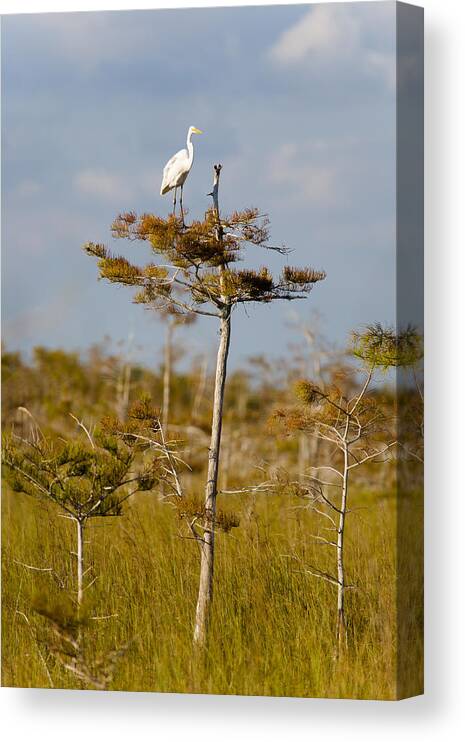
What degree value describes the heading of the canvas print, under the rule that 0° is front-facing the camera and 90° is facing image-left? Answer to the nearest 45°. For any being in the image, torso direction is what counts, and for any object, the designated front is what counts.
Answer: approximately 45°
